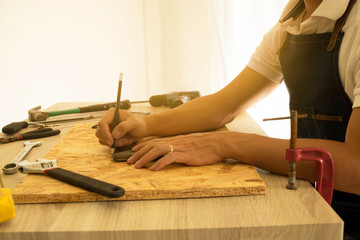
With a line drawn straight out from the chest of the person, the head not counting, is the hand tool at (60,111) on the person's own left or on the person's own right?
on the person's own right

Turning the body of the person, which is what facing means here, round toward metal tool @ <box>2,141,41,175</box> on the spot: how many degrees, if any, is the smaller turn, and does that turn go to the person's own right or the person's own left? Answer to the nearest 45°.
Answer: approximately 45° to the person's own right

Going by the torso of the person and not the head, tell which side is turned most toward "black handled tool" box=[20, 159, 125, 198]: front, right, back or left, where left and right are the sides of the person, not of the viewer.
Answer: front

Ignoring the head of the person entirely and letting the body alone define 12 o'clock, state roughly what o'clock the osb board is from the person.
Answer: The osb board is roughly at 12 o'clock from the person.

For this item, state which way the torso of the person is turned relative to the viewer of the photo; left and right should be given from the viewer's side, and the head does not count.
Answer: facing the viewer and to the left of the viewer

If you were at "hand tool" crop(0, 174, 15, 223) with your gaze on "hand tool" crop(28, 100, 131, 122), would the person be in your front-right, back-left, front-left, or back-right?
front-right

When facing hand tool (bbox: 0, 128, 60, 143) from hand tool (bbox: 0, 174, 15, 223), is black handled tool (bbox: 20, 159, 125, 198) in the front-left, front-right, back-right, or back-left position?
front-right

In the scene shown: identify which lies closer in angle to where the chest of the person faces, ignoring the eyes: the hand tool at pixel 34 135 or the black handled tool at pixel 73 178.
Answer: the black handled tool

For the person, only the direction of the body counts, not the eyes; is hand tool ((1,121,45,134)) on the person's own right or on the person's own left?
on the person's own right

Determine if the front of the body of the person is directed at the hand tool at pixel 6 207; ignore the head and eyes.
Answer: yes
